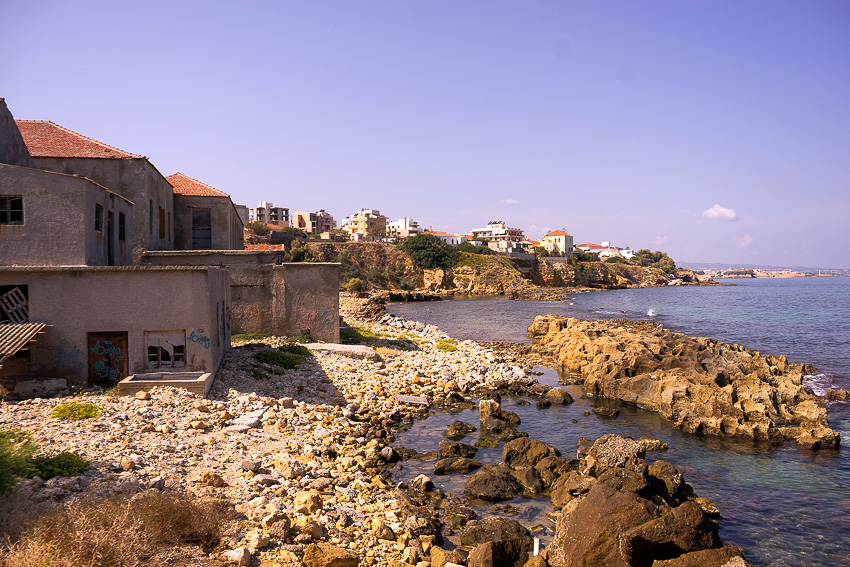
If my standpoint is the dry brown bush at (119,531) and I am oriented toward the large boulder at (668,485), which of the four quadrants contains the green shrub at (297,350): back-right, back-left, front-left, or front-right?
front-left

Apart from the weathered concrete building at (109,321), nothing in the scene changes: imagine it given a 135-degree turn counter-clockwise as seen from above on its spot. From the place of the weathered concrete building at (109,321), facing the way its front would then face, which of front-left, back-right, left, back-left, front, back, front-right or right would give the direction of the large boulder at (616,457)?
right

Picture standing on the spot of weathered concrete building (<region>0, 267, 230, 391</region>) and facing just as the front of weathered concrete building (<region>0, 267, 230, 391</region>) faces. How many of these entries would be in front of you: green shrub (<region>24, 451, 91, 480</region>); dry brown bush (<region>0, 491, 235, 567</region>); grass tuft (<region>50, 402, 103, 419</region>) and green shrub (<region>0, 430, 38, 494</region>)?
4

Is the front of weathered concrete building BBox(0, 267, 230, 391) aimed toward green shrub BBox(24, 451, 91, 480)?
yes

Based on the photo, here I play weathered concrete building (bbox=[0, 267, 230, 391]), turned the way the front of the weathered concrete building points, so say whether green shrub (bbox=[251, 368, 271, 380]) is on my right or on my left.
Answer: on my left

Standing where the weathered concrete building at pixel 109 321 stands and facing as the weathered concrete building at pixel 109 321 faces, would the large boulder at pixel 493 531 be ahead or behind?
ahead

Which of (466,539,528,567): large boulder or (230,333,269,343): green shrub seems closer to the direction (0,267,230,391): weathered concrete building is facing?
the large boulder

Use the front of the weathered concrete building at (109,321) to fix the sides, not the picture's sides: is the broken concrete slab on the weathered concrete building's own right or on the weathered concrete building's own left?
on the weathered concrete building's own left

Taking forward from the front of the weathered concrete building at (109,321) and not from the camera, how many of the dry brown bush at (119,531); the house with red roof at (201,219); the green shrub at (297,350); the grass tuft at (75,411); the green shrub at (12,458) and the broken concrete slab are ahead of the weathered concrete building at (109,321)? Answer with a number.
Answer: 3

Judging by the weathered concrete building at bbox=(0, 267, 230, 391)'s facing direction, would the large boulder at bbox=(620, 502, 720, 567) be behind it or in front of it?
in front

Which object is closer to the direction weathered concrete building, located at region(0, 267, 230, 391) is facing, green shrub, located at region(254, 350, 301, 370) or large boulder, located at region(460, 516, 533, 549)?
the large boulder

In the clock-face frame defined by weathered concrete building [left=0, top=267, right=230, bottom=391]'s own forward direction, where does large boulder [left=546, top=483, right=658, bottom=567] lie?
The large boulder is roughly at 11 o'clock from the weathered concrete building.

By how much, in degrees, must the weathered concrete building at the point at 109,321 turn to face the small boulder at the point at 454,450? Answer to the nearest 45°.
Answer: approximately 45° to its left

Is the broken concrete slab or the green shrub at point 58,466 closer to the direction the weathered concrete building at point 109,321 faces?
the green shrub

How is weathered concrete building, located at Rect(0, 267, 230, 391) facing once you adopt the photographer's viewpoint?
facing the viewer

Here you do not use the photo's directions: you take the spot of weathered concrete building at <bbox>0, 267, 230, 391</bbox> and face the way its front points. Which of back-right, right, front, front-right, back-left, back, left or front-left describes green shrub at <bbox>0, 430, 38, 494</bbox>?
front

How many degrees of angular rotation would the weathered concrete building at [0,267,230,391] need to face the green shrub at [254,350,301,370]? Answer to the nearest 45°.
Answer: approximately 135° to its left

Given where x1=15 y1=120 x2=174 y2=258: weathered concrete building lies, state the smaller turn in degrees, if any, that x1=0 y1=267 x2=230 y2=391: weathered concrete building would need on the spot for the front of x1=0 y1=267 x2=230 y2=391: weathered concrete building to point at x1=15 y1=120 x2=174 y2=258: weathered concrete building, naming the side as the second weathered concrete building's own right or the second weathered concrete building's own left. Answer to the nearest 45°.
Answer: approximately 180°

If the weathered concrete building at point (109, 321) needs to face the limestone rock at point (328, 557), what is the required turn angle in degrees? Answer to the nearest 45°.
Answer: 0° — it already faces it

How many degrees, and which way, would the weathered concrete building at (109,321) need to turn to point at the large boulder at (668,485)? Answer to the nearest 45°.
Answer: approximately 45° to its left
